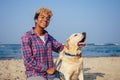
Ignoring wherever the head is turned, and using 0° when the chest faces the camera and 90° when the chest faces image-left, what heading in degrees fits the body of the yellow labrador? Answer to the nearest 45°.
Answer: approximately 315°
